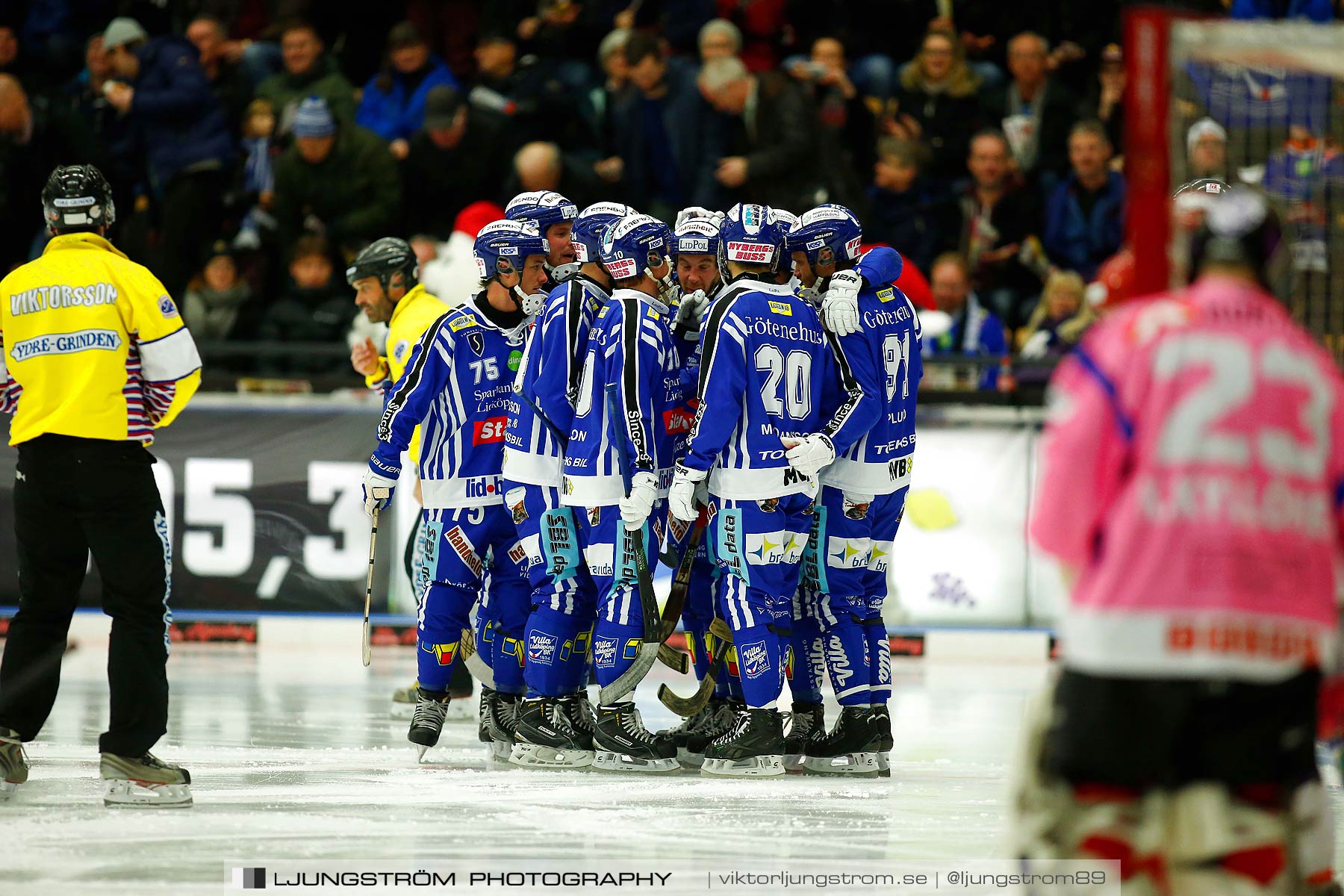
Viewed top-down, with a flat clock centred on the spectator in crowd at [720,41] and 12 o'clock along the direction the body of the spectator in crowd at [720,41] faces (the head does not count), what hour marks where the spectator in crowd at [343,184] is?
the spectator in crowd at [343,184] is roughly at 3 o'clock from the spectator in crowd at [720,41].

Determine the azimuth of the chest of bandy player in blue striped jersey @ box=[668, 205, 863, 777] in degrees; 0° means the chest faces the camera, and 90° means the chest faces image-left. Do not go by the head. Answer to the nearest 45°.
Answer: approximately 135°

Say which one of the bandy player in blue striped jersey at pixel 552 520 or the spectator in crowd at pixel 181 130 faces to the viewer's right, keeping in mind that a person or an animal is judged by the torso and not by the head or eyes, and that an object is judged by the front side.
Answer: the bandy player in blue striped jersey

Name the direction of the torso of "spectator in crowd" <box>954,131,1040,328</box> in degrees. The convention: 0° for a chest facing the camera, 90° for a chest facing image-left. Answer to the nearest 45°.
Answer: approximately 0°

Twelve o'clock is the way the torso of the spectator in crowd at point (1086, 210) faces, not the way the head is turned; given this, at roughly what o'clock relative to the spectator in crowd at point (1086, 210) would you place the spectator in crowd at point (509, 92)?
the spectator in crowd at point (509, 92) is roughly at 3 o'clock from the spectator in crowd at point (1086, 210).

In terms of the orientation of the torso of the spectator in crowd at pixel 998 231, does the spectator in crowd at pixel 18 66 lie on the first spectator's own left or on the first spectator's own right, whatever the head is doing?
on the first spectator's own right

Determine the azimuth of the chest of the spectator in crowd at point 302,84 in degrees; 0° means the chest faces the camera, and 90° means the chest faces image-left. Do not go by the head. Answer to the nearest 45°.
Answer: approximately 0°

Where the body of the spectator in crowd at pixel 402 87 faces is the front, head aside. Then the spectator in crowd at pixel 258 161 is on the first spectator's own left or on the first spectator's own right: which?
on the first spectator's own right

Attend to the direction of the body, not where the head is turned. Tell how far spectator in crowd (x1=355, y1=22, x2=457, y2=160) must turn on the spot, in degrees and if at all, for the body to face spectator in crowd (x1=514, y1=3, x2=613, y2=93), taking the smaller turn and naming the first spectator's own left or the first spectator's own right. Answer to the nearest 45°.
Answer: approximately 90° to the first spectator's own left

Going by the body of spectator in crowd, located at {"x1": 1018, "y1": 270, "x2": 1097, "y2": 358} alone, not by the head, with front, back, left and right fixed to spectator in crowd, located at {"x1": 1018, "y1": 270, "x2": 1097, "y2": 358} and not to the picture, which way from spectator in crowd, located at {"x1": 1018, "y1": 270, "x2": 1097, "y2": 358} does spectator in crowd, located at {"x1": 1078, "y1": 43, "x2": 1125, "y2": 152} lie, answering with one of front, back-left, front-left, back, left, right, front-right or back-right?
back
